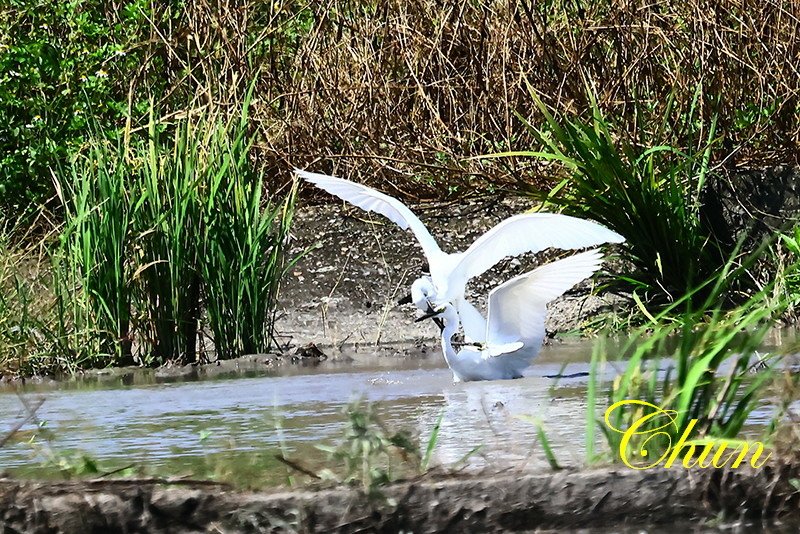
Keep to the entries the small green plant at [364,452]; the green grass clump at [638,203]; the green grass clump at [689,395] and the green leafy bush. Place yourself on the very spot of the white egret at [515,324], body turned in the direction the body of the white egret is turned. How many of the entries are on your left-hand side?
2

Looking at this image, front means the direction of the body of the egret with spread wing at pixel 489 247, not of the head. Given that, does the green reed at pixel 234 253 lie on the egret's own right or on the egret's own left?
on the egret's own right

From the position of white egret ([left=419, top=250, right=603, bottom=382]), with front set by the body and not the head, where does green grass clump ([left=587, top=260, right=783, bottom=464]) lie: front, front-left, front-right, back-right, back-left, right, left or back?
left

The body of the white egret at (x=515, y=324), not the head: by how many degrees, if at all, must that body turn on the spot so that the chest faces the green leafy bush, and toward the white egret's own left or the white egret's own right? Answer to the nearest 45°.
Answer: approximately 45° to the white egret's own right

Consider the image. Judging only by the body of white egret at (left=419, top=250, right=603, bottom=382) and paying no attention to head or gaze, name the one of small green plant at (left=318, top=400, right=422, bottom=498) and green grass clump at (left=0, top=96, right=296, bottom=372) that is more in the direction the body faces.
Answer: the green grass clump

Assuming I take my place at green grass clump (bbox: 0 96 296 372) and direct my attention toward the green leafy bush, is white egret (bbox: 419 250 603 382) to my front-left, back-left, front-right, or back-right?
back-right

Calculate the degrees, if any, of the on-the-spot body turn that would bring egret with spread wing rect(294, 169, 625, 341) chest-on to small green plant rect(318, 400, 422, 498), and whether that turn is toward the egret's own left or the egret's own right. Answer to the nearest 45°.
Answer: approximately 45° to the egret's own left

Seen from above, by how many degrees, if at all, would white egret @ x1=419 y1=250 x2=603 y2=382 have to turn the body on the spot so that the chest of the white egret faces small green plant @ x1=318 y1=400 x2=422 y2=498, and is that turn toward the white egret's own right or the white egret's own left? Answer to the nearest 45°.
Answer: approximately 90° to the white egret's own left

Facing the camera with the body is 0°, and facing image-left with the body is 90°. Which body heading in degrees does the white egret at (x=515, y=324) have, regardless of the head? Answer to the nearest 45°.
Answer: approximately 90°

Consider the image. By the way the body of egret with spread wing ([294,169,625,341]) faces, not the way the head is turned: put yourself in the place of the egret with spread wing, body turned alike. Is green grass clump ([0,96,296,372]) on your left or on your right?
on your right

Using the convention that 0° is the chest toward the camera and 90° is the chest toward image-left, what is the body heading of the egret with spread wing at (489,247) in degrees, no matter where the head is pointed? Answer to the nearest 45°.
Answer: approximately 45°

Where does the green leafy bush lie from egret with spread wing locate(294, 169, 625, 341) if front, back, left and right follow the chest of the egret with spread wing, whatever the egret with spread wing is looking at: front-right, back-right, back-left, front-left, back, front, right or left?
right

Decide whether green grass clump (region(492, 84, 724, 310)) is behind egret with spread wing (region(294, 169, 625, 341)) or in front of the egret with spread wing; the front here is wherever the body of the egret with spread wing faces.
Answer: behind

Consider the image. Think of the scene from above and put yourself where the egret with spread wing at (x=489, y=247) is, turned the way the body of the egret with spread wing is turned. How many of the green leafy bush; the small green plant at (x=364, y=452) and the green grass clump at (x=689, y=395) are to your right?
1
